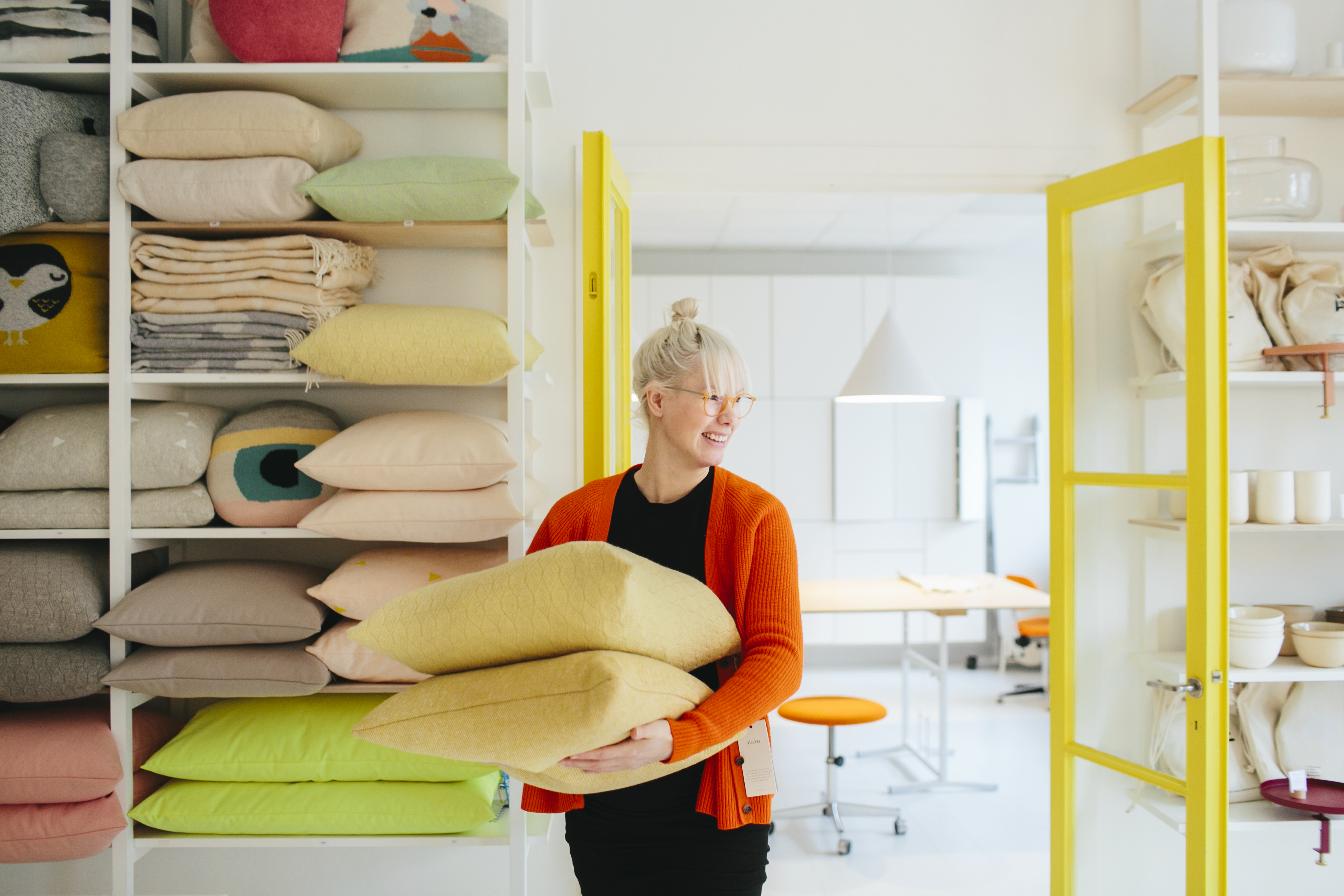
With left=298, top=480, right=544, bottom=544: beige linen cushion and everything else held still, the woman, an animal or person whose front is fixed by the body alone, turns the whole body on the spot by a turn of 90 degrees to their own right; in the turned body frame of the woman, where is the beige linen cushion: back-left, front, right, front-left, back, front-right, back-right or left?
front-right

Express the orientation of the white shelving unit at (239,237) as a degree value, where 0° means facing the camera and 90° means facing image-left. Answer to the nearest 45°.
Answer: approximately 0°

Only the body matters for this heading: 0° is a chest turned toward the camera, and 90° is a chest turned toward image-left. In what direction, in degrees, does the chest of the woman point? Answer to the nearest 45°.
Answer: approximately 0°

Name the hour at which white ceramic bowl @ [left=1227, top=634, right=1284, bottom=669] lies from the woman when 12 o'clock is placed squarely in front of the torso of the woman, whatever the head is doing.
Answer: The white ceramic bowl is roughly at 8 o'clock from the woman.

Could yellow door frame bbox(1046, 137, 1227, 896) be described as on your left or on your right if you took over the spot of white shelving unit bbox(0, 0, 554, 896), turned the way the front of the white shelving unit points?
on your left

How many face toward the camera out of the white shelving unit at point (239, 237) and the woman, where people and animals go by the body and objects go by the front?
2

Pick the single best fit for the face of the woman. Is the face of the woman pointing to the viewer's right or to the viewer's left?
to the viewer's right
